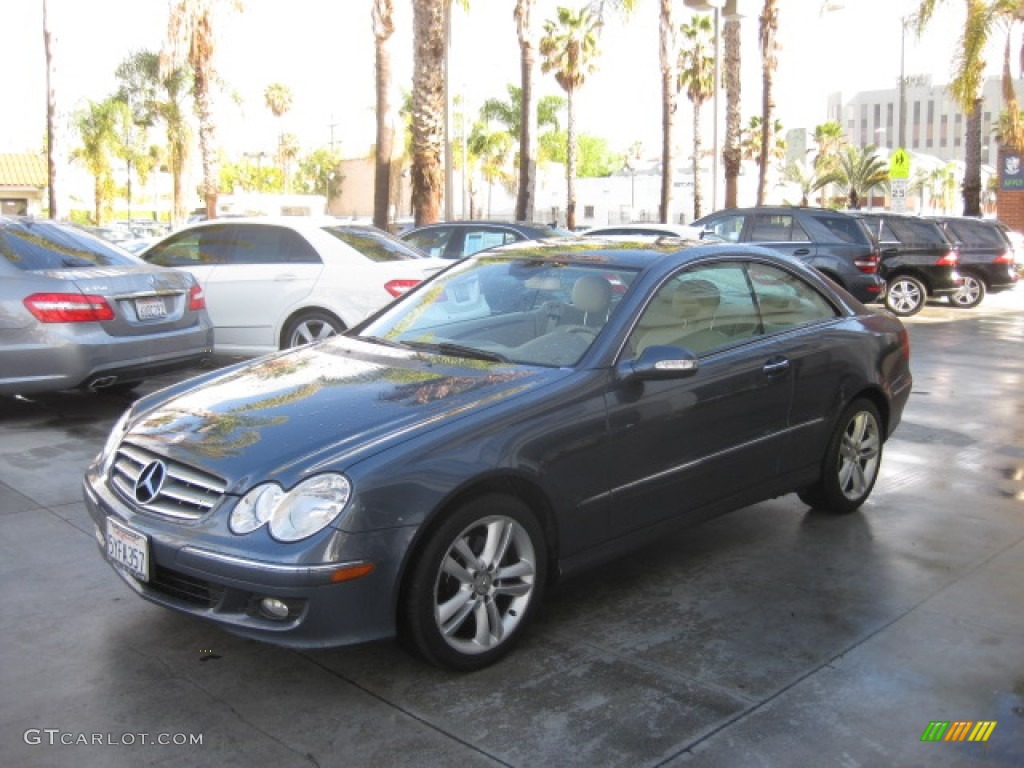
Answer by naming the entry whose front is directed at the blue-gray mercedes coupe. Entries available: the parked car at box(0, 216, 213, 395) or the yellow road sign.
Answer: the yellow road sign

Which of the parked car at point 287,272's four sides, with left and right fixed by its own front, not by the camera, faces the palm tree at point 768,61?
right

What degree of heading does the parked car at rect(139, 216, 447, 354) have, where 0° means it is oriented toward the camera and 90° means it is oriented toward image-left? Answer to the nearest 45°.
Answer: approximately 135°

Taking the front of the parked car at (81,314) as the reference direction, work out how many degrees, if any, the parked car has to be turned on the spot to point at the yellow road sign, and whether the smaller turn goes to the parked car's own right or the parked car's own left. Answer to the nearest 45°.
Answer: approximately 90° to the parked car's own right

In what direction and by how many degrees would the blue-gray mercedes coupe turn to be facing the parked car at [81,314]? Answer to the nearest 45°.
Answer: approximately 90° to its right

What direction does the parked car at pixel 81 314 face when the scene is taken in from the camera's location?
facing away from the viewer and to the left of the viewer
